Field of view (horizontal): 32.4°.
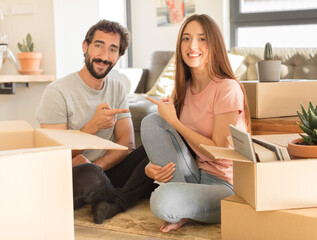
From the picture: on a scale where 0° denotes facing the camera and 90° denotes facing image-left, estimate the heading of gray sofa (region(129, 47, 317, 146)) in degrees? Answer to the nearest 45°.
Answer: approximately 0°

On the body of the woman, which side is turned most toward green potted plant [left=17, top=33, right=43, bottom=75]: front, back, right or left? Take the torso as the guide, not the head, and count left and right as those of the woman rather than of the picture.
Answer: right

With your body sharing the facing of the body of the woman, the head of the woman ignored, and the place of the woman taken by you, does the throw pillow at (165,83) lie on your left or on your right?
on your right

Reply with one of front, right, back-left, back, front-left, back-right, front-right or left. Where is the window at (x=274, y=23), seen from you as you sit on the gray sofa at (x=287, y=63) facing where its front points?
back

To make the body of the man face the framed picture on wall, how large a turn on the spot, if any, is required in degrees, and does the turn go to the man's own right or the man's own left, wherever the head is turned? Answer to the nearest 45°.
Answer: approximately 135° to the man's own left

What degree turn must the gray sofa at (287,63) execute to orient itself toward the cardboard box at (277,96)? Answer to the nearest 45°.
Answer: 0° — it already faces it

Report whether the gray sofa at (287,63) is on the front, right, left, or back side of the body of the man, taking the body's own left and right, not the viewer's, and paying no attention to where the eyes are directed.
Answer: left

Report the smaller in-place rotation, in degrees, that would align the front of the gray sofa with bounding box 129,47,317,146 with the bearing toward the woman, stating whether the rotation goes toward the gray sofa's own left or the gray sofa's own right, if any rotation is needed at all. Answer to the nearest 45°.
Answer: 0° — it already faces them

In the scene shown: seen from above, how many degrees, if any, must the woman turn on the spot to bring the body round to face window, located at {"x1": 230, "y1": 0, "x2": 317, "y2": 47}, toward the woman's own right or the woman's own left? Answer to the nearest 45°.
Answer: approximately 135° to the woman's own right
